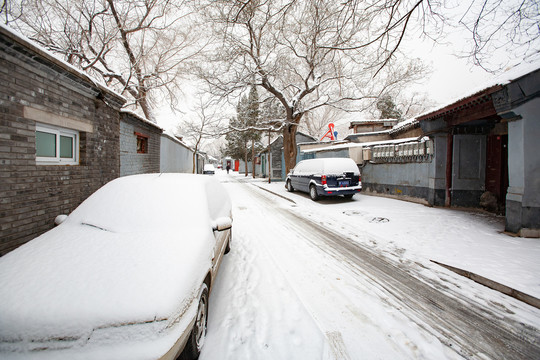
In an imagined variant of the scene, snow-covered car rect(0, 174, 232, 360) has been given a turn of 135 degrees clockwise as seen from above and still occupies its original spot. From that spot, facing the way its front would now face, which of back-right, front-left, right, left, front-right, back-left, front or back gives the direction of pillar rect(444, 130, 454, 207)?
right

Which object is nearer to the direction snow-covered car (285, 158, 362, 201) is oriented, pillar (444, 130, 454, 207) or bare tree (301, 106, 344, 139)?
the bare tree

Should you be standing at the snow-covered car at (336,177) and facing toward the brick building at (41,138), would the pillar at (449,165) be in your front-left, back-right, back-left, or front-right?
back-left

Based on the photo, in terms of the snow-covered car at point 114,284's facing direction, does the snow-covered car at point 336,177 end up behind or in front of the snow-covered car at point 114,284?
behind

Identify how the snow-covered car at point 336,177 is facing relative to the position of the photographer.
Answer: facing away from the viewer and to the left of the viewer

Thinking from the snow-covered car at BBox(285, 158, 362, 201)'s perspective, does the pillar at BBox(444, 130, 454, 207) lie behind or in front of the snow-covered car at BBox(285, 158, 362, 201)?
behind

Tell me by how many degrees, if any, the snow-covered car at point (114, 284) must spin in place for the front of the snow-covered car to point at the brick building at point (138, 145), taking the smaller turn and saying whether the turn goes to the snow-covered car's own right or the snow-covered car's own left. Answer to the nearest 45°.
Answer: approximately 135° to the snow-covered car's own right

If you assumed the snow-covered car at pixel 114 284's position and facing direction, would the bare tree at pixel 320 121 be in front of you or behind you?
behind

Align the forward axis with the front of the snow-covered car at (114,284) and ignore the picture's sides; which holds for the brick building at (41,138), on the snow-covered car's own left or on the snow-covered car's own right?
on the snow-covered car's own right
